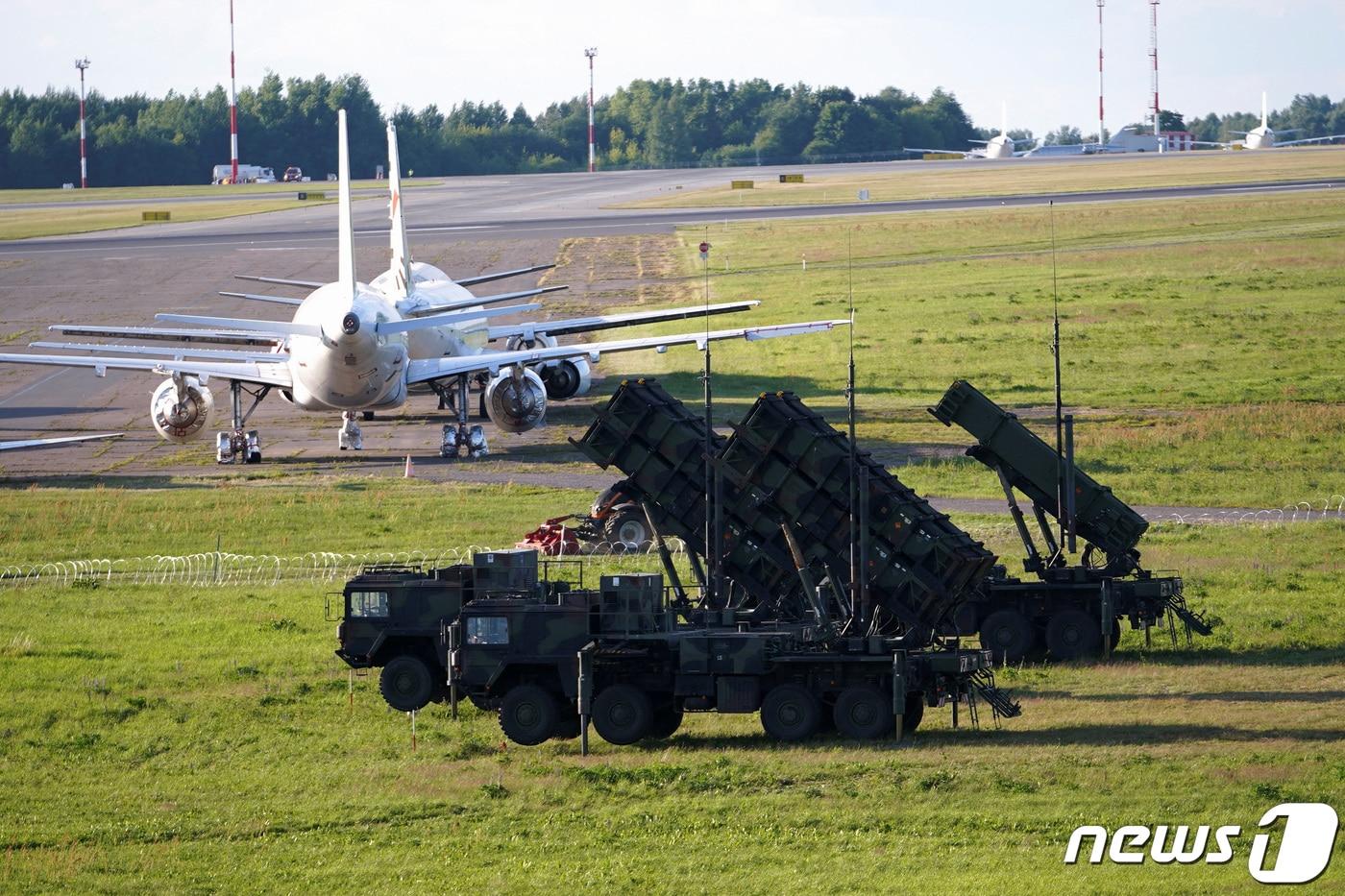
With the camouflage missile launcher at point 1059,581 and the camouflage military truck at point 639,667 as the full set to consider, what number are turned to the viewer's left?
2

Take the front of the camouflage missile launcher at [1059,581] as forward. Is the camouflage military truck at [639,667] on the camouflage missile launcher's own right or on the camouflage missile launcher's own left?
on the camouflage missile launcher's own left

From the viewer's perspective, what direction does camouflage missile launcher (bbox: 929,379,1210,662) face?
to the viewer's left

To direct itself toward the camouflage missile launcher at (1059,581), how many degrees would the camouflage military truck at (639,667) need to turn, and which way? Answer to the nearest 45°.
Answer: approximately 135° to its right

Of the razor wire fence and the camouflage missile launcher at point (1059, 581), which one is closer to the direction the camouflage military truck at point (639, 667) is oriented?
the razor wire fence

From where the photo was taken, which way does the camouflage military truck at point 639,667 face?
to the viewer's left
